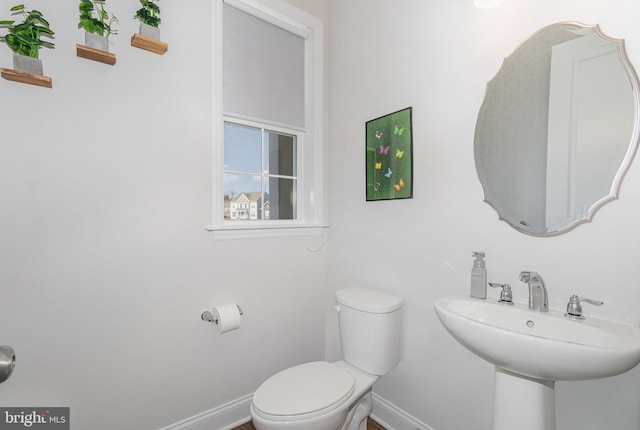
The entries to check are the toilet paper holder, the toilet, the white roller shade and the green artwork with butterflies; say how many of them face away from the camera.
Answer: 0

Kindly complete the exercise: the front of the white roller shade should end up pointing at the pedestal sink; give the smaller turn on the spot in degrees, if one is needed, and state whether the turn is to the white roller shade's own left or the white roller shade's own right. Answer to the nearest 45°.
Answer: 0° — it already faces it

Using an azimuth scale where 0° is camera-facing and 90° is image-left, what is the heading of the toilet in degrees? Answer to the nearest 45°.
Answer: approximately 45°

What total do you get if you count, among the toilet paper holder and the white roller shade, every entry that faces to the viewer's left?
0

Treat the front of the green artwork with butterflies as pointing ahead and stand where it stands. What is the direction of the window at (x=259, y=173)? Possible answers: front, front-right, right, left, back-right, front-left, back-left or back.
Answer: front-right

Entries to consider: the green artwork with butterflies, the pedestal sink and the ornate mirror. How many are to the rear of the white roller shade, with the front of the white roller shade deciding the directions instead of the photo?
0

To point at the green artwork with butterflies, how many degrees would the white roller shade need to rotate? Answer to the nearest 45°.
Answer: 0° — it already faces it

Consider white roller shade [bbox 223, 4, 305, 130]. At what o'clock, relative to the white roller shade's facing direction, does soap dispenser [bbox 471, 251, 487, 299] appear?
The soap dispenser is roughly at 12 o'clock from the white roller shade.

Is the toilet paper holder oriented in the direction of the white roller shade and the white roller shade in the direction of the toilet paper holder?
no

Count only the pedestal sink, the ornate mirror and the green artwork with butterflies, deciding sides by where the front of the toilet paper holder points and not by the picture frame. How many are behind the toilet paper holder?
0

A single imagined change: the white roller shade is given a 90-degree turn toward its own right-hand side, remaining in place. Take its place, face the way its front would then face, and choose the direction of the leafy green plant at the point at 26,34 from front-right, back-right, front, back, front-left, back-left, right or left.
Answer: front

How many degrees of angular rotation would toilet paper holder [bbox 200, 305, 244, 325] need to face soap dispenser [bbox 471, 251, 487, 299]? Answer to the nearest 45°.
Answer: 0° — it already faces it

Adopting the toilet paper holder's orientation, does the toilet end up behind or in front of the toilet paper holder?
in front

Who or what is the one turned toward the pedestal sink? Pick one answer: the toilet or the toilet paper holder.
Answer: the toilet paper holder

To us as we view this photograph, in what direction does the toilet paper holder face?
facing the viewer and to the right of the viewer

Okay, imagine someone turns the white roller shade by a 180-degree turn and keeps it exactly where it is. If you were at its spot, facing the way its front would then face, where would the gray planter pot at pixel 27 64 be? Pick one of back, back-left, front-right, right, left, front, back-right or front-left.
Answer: left

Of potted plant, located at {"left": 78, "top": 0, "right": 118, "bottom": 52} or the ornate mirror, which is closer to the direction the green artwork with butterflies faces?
the potted plant

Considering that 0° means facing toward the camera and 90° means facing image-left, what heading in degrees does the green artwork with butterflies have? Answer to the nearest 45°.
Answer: approximately 45°
